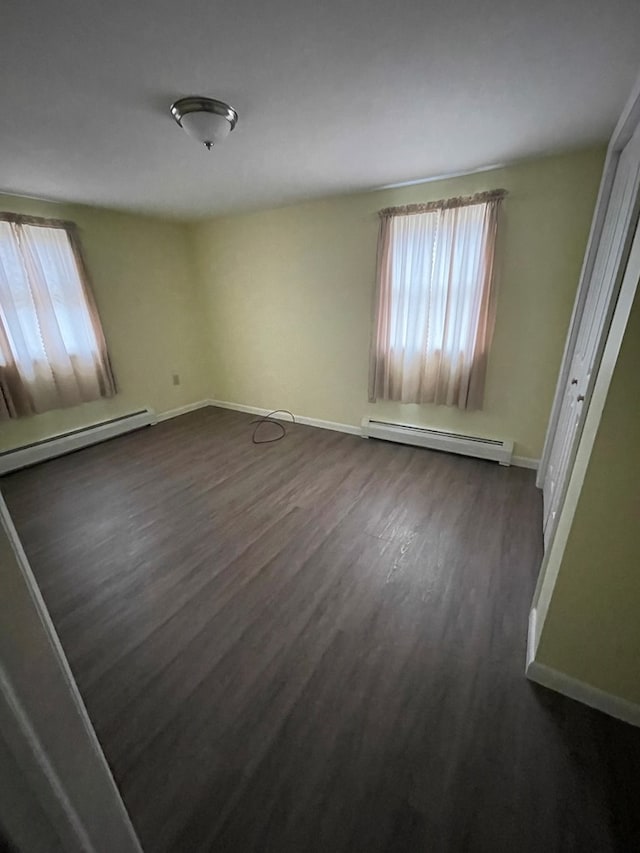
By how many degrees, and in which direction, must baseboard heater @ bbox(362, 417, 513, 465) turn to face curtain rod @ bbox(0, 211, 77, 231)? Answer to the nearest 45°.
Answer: approximately 45° to its right

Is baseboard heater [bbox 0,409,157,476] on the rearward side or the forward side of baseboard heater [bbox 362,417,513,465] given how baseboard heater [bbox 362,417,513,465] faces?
on the forward side

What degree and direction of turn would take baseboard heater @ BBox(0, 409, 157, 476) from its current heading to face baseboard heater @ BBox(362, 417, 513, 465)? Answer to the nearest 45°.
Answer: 0° — it already faces it

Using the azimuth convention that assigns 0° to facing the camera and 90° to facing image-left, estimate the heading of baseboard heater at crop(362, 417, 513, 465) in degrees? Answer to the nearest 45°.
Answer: approximately 45°

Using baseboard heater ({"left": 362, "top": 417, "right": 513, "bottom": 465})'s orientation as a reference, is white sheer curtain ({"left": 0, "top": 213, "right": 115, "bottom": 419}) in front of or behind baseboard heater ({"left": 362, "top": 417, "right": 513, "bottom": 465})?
in front

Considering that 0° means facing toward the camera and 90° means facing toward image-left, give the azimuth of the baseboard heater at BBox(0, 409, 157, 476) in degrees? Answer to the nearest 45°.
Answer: approximately 315°

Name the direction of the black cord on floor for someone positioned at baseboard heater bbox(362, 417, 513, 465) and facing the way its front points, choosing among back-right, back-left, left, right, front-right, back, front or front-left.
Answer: front-right

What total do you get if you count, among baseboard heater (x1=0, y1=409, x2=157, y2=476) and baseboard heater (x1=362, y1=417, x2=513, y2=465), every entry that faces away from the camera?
0

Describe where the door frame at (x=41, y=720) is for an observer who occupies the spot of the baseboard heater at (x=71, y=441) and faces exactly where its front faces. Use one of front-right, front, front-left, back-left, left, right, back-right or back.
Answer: front-right

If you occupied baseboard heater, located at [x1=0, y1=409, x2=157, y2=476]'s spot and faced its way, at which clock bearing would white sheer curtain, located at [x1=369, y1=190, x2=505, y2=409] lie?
The white sheer curtain is roughly at 12 o'clock from the baseboard heater.

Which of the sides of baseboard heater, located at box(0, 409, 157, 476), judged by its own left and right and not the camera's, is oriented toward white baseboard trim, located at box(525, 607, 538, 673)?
front
